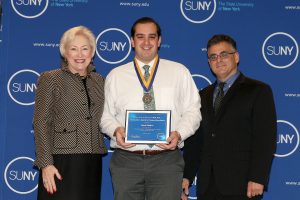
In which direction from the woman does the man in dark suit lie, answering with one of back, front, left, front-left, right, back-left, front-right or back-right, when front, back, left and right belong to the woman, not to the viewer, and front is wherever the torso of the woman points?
front-left

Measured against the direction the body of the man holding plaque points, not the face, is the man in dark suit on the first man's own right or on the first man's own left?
on the first man's own left

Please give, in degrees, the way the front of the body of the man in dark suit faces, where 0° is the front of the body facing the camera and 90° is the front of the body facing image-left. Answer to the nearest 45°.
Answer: approximately 45°

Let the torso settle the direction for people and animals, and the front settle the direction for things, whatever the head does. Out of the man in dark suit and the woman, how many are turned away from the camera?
0

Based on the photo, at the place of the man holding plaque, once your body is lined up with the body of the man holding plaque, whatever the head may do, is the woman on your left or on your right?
on your right

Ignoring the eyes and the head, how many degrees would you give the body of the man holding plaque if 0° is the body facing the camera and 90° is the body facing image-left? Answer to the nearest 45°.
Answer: approximately 0°

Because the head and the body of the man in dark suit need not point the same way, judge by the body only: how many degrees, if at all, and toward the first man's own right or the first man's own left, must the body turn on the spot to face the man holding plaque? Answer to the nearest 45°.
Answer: approximately 45° to the first man's own right

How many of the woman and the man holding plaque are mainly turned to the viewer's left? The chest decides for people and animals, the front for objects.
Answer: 0

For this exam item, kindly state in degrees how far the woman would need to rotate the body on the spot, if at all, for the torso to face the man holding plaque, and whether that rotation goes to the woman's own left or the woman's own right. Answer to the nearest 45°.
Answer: approximately 45° to the woman's own left
